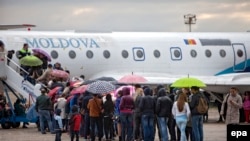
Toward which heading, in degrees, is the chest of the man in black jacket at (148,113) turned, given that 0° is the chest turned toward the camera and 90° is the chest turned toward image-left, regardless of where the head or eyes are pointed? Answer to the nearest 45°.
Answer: approximately 180°

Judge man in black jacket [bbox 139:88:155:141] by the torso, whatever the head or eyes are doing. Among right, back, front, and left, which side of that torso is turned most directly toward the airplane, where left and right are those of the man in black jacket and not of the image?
front

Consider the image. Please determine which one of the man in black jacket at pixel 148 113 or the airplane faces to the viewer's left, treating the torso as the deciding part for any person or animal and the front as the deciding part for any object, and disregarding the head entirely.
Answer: the airplane

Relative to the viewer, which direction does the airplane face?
to the viewer's left

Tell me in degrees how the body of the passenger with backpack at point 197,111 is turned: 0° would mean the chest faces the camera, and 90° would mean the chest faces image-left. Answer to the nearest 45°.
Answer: approximately 135°

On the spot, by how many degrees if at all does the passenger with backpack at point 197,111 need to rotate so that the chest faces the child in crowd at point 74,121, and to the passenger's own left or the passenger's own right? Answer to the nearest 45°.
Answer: approximately 45° to the passenger's own left

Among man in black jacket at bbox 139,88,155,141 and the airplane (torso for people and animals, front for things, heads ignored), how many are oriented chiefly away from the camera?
1

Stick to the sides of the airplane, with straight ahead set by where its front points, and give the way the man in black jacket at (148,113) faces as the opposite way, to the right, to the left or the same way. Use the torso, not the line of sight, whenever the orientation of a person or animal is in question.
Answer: to the right

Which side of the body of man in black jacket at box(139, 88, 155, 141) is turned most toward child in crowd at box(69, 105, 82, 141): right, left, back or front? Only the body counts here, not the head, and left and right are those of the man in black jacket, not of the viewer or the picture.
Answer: left

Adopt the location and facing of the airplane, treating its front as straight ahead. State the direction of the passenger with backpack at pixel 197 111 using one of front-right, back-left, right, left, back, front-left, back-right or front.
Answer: left

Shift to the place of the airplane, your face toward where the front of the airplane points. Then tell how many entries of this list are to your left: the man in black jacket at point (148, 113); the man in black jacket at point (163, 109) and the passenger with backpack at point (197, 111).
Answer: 3

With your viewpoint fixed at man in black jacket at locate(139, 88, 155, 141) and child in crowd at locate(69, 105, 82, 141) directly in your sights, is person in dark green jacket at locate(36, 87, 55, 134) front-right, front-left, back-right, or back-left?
front-right
